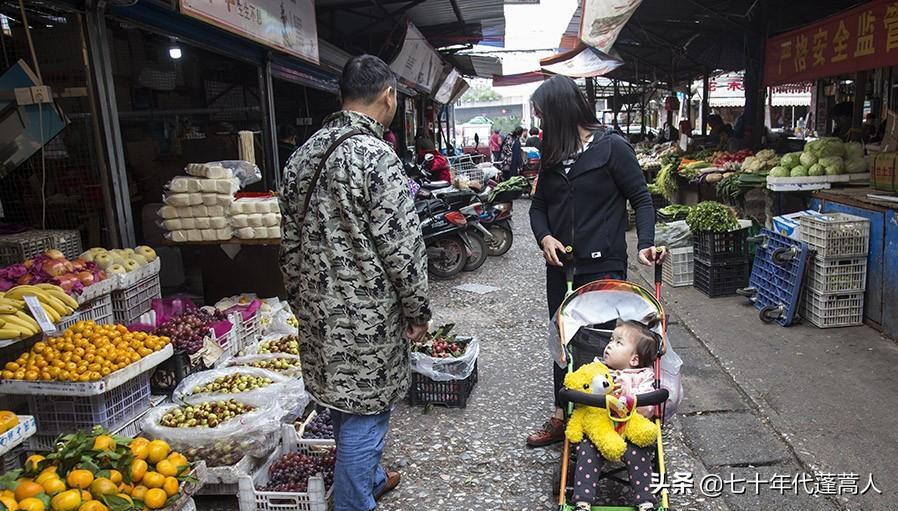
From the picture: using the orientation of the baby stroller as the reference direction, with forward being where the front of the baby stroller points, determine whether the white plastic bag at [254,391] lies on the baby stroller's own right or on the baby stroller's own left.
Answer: on the baby stroller's own right

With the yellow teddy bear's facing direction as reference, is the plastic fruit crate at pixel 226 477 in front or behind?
behind

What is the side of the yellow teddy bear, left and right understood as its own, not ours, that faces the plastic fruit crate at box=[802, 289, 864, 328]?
left

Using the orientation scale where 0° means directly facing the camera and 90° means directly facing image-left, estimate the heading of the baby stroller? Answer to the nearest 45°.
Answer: approximately 0°

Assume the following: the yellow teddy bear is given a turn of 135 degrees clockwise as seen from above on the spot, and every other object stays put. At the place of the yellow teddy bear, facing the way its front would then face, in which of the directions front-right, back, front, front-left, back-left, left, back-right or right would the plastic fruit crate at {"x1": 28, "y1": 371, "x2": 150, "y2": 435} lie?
front

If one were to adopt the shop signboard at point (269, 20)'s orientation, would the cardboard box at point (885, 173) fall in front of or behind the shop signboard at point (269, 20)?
in front

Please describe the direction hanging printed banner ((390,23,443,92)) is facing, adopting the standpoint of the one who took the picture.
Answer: facing the viewer and to the right of the viewer

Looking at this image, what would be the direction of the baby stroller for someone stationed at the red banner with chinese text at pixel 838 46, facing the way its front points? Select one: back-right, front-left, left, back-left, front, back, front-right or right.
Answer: front-left

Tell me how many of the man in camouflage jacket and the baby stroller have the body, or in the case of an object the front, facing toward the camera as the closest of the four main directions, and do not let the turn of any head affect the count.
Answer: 1

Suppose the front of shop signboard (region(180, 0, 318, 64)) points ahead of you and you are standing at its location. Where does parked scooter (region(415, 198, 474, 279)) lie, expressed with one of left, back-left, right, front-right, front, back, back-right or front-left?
left

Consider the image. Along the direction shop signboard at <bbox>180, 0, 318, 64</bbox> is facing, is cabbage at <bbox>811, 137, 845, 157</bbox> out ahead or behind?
ahead

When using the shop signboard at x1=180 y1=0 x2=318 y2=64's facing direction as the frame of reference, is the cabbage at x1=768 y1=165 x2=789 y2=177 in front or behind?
in front

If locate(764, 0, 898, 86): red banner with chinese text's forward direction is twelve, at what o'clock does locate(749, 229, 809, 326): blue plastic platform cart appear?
The blue plastic platform cart is roughly at 11 o'clock from the red banner with chinese text.

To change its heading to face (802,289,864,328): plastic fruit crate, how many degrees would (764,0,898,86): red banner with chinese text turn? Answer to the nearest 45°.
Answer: approximately 45° to its left

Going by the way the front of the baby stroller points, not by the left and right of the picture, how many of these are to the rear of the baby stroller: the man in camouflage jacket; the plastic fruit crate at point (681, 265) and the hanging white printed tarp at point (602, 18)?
2

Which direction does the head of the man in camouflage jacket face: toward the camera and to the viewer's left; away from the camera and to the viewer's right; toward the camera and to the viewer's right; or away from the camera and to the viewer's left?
away from the camera and to the viewer's right

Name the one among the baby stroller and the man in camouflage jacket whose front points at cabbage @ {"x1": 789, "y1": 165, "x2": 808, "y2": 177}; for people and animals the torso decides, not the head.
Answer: the man in camouflage jacket
